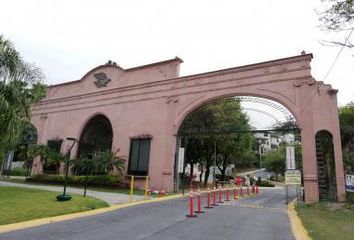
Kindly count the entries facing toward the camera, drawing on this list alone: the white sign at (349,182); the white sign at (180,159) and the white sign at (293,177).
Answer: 3

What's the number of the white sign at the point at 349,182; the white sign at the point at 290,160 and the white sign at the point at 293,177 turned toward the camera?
3

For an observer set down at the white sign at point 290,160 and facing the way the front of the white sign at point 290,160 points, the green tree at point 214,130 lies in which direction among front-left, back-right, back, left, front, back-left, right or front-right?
back-right

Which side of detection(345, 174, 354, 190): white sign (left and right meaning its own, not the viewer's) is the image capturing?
front

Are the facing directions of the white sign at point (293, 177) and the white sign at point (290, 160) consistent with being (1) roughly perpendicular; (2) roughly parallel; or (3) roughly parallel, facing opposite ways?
roughly parallel

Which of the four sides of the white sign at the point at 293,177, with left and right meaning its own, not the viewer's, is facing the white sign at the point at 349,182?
left

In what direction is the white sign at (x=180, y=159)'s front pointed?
toward the camera

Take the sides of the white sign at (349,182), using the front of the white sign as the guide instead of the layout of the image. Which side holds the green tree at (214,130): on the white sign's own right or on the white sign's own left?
on the white sign's own right

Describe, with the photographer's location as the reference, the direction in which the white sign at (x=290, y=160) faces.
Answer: facing the viewer

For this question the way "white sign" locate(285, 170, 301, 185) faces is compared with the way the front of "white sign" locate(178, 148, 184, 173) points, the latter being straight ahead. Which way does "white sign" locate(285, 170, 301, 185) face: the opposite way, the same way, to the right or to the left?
the same way
